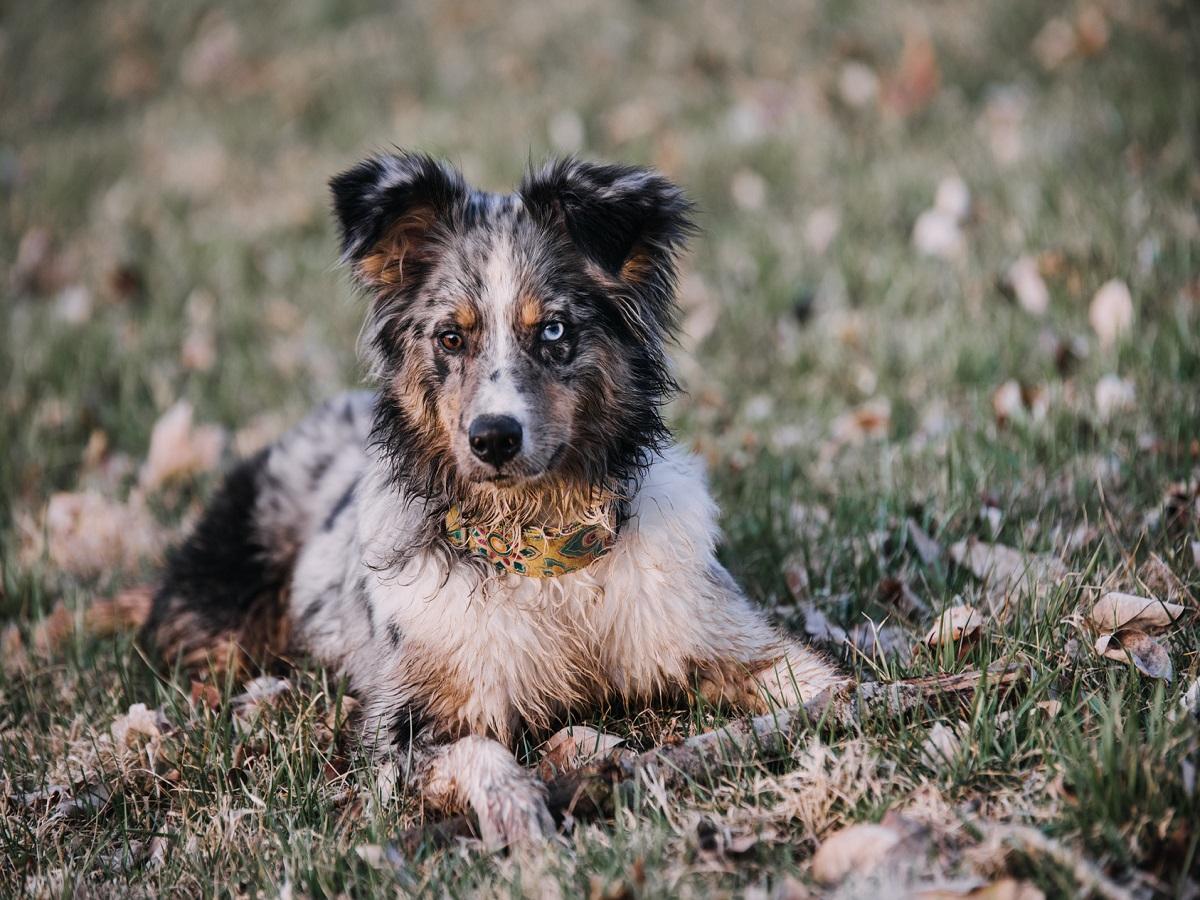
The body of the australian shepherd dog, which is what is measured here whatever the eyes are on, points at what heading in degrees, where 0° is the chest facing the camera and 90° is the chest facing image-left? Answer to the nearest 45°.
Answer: approximately 315°

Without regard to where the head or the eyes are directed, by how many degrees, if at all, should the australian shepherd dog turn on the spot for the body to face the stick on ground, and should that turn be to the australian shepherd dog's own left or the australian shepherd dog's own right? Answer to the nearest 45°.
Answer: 0° — it already faces it

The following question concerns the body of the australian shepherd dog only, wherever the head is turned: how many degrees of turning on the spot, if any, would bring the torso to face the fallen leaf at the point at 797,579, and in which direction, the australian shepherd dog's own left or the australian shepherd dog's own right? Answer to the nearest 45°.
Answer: approximately 90° to the australian shepherd dog's own left

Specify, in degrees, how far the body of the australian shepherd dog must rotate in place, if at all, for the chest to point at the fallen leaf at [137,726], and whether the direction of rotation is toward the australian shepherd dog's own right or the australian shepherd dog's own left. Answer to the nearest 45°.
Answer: approximately 135° to the australian shepherd dog's own right

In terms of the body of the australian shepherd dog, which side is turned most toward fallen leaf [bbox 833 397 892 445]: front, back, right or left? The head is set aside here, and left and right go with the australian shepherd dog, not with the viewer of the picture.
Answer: left

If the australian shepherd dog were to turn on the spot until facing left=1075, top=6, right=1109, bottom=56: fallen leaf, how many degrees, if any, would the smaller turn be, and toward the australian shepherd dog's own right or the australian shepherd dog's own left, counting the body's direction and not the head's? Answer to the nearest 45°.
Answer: approximately 90° to the australian shepherd dog's own left

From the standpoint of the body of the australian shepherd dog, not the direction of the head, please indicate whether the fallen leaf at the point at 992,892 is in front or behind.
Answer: in front

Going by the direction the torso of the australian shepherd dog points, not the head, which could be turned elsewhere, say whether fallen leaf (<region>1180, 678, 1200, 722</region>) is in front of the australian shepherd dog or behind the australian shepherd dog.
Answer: in front

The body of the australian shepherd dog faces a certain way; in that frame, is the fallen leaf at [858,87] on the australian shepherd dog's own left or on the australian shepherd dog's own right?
on the australian shepherd dog's own left

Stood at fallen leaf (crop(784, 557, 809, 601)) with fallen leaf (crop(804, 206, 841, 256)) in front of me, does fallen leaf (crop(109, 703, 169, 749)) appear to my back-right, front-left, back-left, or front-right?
back-left

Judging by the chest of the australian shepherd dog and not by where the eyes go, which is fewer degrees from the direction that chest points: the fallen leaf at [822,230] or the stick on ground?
the stick on ground

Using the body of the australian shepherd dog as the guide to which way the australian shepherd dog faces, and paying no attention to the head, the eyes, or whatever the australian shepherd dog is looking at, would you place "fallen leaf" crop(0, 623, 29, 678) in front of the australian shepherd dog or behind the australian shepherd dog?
behind
